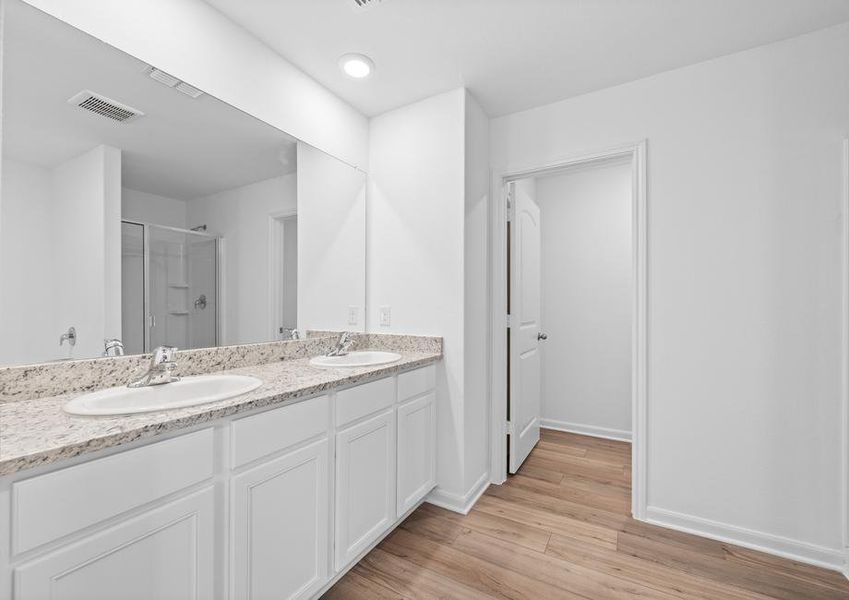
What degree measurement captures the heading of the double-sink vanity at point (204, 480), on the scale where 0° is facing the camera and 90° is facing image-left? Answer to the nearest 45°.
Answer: approximately 315°

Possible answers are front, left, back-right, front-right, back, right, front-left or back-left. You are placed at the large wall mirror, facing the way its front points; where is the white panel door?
front-left

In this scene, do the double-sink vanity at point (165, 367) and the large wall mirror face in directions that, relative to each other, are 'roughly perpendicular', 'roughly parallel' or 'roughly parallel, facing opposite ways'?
roughly parallel

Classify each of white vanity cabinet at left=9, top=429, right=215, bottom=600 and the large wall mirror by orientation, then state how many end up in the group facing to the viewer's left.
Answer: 0

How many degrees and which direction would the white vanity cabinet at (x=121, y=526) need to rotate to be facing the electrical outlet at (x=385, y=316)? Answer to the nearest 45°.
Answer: approximately 90° to its left

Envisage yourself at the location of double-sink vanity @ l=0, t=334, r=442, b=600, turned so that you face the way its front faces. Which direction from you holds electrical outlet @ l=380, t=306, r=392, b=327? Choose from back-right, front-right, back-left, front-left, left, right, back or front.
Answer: left

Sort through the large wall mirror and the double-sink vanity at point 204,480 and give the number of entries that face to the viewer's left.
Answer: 0
